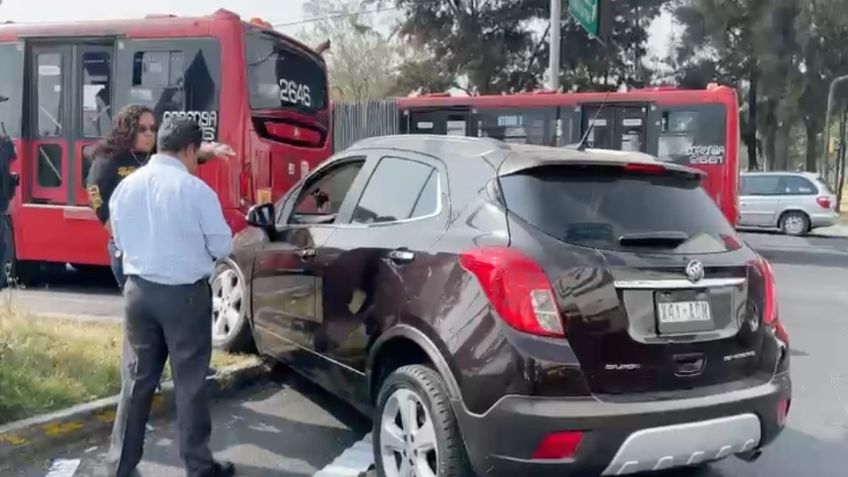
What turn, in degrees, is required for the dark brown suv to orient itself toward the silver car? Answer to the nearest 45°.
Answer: approximately 45° to its right

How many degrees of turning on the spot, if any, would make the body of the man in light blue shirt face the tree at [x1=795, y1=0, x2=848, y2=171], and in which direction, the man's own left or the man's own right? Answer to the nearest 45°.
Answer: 0° — they already face it

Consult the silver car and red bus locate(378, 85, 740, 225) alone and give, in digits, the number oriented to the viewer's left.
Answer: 2

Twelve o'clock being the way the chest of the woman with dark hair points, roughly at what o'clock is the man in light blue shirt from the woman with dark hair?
The man in light blue shirt is roughly at 1 o'clock from the woman with dark hair.

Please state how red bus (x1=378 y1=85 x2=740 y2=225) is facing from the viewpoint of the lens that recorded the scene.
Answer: facing to the left of the viewer

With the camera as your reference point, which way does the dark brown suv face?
facing away from the viewer and to the left of the viewer

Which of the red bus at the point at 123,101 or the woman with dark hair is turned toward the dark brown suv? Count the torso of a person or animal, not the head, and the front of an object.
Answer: the woman with dark hair

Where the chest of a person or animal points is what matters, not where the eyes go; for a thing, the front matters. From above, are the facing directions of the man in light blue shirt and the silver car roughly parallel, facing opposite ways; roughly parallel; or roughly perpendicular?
roughly perpendicular

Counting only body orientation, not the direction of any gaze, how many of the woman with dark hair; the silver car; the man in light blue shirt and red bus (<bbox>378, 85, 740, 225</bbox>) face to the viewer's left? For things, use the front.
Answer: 2
